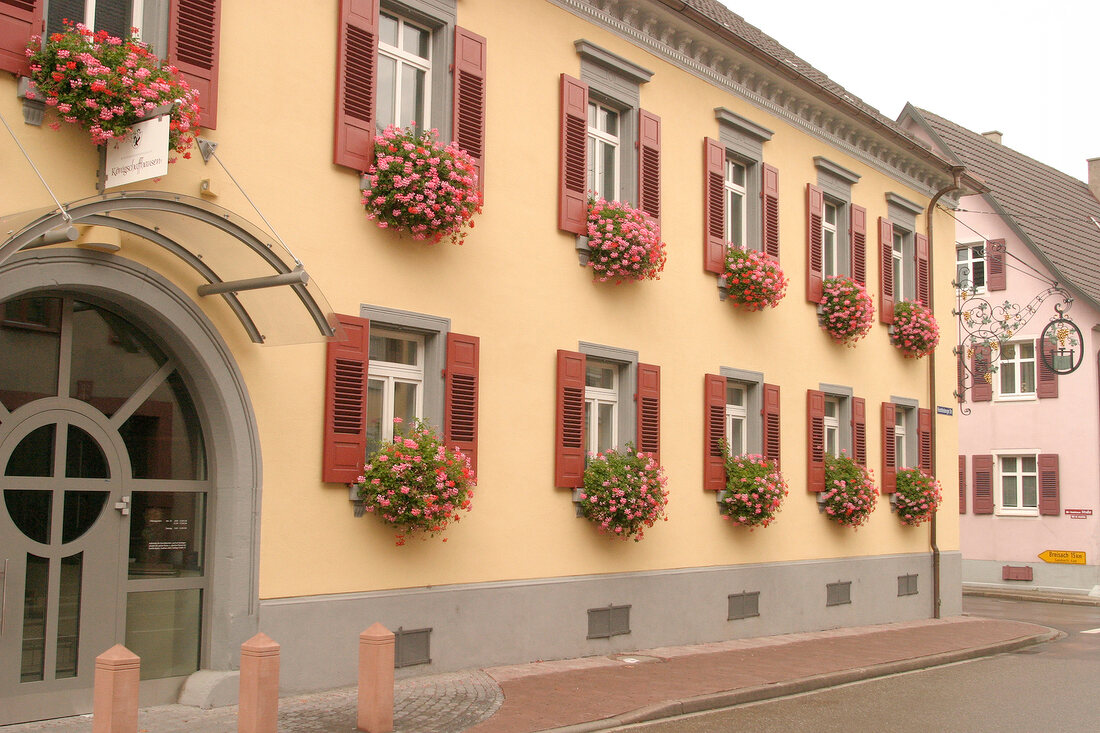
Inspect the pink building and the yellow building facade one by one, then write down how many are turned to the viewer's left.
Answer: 0

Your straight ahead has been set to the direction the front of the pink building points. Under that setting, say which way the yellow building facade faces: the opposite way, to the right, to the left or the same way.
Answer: to the left

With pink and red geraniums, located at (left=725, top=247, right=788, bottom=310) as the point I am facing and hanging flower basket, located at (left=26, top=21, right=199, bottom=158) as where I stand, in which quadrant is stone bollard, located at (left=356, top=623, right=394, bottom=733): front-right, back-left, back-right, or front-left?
front-right

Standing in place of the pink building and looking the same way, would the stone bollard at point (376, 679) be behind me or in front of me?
in front

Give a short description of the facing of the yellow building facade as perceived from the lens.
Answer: facing the viewer and to the right of the viewer

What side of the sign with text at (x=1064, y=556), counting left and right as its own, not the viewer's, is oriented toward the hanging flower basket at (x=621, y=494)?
front

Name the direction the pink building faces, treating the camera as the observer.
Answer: facing the viewer

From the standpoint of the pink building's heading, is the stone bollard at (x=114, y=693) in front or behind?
in front

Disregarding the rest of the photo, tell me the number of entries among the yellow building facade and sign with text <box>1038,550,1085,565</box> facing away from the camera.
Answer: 0

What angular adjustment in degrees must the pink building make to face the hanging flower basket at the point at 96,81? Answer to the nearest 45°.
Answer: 0° — it already faces it

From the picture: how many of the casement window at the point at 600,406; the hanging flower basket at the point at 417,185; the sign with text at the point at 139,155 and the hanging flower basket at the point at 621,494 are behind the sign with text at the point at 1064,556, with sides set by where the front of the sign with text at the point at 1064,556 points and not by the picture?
0
